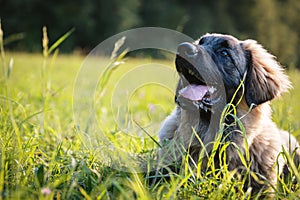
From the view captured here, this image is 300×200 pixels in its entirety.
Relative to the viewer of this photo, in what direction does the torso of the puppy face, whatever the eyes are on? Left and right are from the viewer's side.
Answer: facing the viewer and to the left of the viewer
